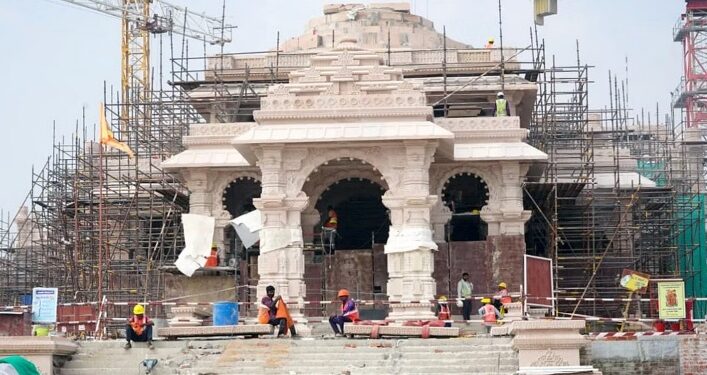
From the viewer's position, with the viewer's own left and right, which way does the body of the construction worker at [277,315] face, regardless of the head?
facing the viewer and to the right of the viewer

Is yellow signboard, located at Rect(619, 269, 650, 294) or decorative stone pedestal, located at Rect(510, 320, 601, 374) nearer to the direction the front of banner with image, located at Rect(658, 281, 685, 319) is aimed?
the decorative stone pedestal

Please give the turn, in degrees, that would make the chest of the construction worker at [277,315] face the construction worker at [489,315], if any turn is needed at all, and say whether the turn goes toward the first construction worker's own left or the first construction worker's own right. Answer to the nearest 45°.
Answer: approximately 45° to the first construction worker's own left

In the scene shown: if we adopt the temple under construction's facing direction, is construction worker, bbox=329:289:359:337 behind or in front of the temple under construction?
in front

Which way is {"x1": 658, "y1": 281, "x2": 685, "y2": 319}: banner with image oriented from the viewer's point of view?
toward the camera

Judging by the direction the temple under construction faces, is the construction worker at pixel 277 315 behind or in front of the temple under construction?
in front

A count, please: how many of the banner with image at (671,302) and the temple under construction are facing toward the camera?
2
